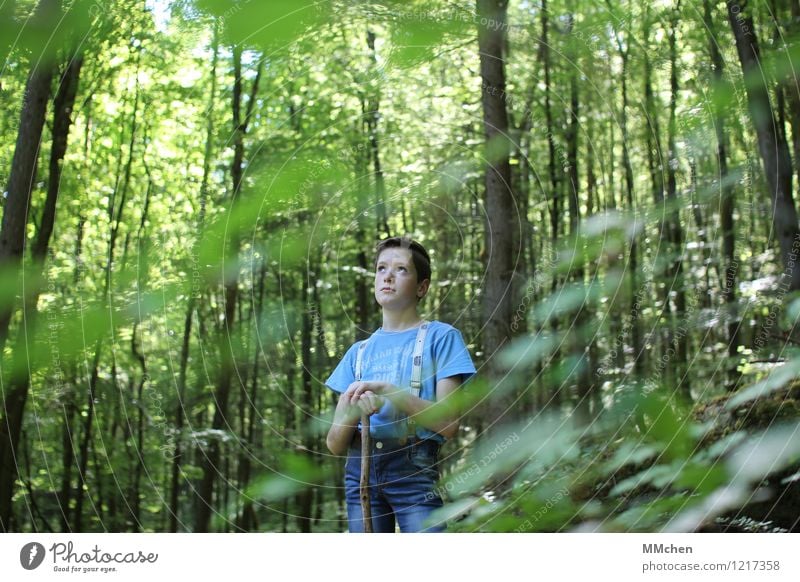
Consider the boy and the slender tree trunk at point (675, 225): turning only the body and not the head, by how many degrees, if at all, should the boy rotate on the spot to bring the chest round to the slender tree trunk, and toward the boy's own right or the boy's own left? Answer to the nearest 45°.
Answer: approximately 180°

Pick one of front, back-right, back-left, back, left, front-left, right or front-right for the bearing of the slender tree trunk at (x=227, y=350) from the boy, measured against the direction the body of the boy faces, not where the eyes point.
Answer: right

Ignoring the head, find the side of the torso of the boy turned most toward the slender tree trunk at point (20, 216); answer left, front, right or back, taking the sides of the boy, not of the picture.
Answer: right

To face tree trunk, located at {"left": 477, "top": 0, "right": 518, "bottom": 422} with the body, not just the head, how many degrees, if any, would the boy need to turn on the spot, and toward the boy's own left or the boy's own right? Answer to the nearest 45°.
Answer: approximately 180°

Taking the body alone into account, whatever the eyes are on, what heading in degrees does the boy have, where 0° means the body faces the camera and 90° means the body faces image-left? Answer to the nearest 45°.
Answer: approximately 45°

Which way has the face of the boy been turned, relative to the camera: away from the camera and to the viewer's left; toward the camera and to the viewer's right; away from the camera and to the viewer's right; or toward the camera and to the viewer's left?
toward the camera and to the viewer's left
